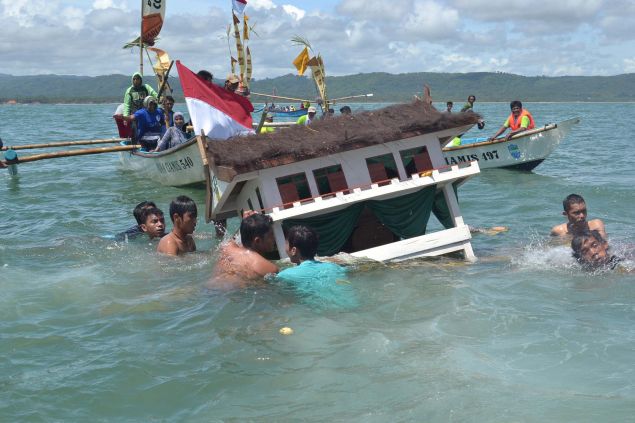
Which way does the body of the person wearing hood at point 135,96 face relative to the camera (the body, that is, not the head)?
toward the camera

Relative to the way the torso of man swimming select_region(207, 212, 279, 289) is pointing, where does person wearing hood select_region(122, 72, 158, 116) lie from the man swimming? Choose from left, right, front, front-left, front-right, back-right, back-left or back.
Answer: front-left

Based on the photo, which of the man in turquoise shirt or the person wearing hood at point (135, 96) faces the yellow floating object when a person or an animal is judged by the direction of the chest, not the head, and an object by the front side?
the person wearing hood

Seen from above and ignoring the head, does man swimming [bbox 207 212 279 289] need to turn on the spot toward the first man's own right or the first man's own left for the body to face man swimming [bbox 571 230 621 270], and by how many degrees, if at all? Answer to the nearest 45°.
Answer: approximately 45° to the first man's own right

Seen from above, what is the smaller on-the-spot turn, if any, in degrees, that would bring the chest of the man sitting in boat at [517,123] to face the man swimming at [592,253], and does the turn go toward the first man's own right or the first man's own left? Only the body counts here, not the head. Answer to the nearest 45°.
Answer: approximately 45° to the first man's own left

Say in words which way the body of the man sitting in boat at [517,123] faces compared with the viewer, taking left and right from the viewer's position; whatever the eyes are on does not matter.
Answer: facing the viewer and to the left of the viewer

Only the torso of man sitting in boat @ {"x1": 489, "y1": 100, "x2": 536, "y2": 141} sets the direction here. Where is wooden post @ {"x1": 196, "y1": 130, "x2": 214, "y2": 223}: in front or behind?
in front

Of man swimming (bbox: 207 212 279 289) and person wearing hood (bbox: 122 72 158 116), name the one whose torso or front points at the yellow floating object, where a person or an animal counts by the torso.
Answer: the person wearing hood

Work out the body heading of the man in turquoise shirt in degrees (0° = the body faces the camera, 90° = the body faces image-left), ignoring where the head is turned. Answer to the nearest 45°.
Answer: approximately 135°
